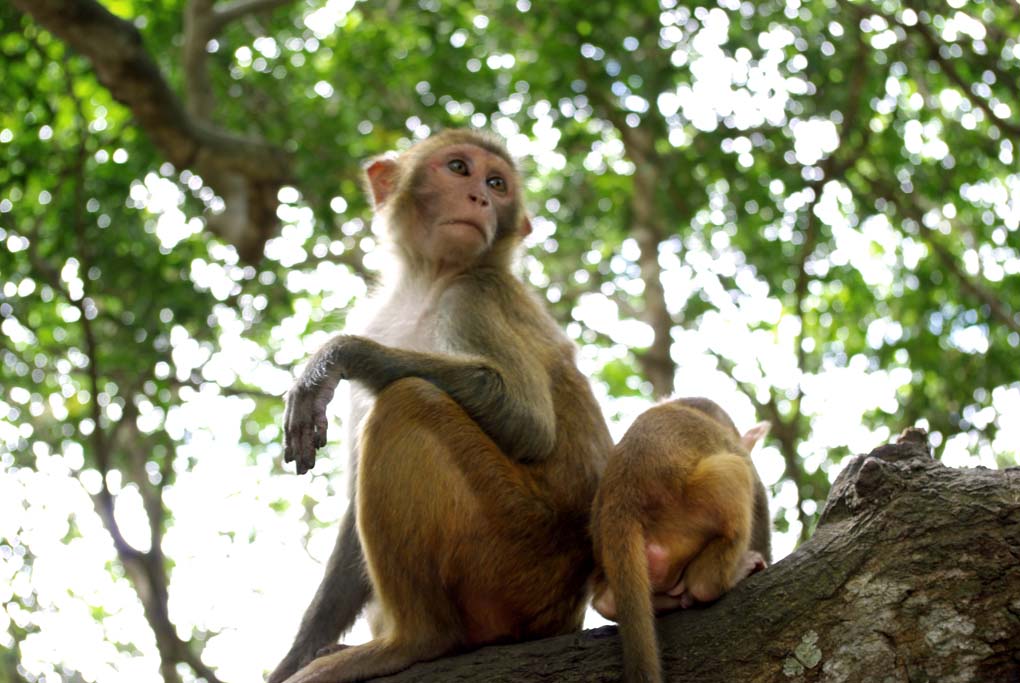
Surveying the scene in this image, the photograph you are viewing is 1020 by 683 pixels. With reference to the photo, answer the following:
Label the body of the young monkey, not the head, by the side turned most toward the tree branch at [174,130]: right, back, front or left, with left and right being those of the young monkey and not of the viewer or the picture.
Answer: left

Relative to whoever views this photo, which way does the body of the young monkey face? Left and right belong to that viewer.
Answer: facing away from the viewer and to the right of the viewer
